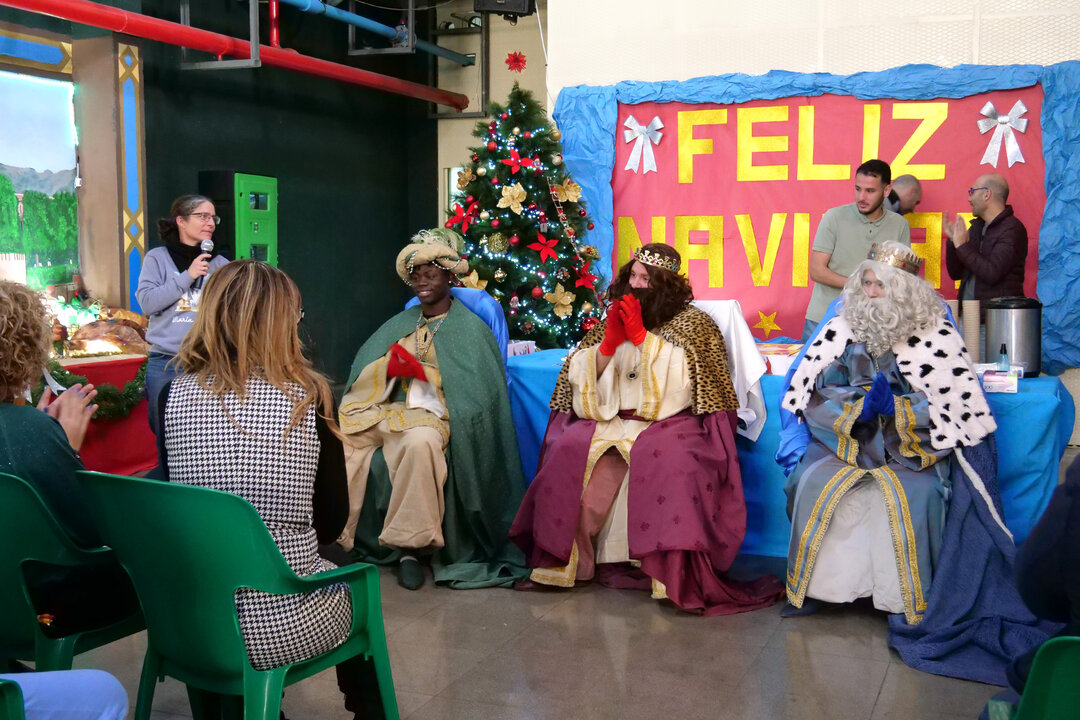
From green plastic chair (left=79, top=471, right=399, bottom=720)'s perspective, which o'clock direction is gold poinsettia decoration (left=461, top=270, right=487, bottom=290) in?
The gold poinsettia decoration is roughly at 11 o'clock from the green plastic chair.

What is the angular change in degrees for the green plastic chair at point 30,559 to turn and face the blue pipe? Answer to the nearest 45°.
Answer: approximately 45° to its left

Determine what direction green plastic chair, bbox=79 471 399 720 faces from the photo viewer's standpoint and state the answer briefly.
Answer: facing away from the viewer and to the right of the viewer

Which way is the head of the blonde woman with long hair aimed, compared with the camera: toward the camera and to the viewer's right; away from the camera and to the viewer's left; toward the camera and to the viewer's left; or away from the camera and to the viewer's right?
away from the camera and to the viewer's right

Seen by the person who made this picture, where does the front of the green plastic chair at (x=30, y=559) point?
facing away from the viewer and to the right of the viewer

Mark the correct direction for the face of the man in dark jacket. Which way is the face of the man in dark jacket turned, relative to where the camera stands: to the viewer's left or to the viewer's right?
to the viewer's left

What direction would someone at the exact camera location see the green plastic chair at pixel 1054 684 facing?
facing away from the viewer and to the left of the viewer

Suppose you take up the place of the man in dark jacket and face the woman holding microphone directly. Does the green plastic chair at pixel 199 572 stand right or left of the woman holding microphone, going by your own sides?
left
